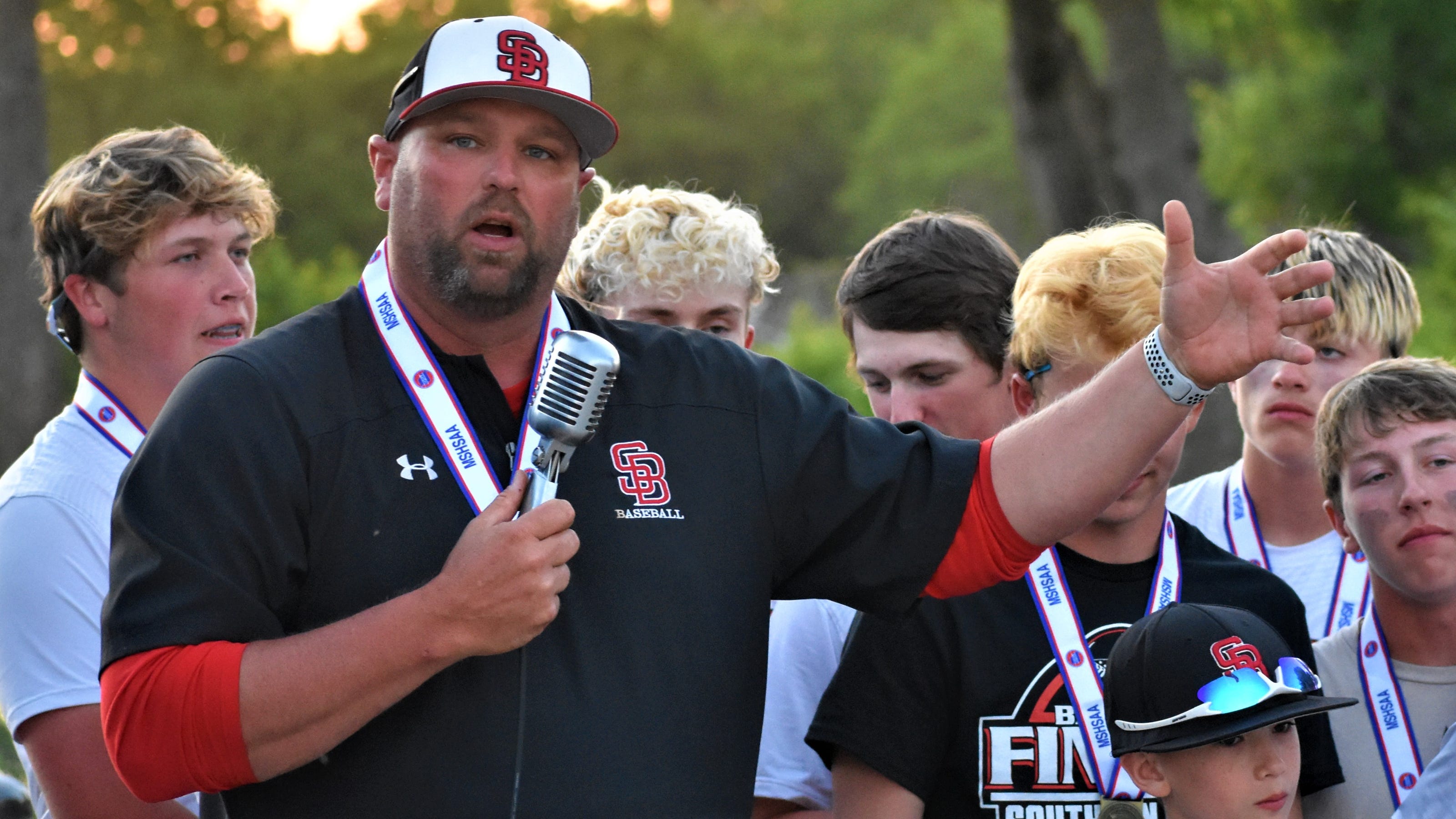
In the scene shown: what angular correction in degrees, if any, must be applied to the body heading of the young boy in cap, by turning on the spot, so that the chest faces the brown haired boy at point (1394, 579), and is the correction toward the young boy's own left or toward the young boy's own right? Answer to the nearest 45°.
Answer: approximately 90° to the young boy's own left

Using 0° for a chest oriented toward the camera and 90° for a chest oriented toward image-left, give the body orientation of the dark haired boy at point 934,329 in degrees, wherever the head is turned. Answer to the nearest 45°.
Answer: approximately 45°
